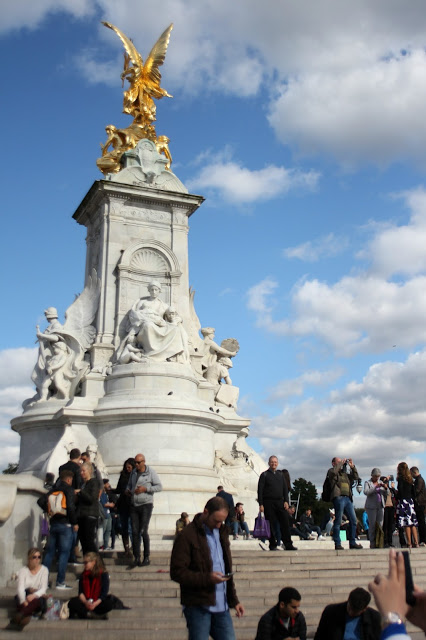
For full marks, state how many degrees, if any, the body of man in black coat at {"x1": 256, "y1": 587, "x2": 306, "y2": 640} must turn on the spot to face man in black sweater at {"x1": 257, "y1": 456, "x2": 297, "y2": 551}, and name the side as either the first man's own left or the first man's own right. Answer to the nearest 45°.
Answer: approximately 135° to the first man's own left

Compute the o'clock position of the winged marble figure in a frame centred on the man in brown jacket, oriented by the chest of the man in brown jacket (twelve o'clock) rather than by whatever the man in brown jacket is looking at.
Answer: The winged marble figure is roughly at 7 o'clock from the man in brown jacket.

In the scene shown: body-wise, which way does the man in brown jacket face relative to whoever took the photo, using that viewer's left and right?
facing the viewer and to the right of the viewer

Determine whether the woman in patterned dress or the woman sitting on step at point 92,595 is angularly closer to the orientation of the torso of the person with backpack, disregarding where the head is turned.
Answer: the woman in patterned dress

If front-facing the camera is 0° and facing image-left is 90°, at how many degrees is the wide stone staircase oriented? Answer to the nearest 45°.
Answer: approximately 0°

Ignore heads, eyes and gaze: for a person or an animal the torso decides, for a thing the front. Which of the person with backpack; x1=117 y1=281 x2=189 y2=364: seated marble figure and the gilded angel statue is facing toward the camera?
the seated marble figure
